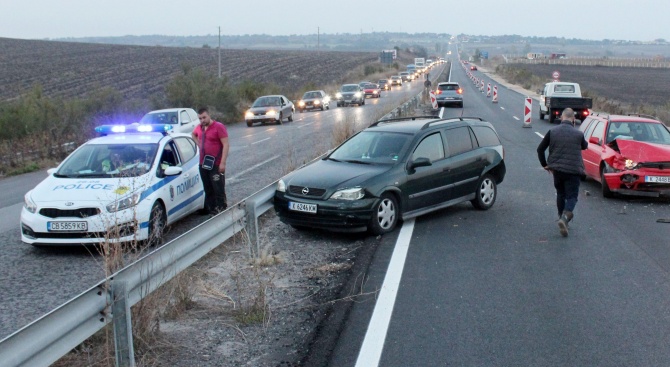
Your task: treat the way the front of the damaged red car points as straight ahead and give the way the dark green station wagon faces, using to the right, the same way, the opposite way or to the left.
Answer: to the right

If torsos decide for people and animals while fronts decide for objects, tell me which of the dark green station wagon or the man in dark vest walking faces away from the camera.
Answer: the man in dark vest walking

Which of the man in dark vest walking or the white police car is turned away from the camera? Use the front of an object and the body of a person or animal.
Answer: the man in dark vest walking

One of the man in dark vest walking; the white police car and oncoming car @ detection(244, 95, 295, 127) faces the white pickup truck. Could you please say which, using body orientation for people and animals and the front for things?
the man in dark vest walking

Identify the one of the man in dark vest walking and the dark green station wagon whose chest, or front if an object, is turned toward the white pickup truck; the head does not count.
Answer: the man in dark vest walking

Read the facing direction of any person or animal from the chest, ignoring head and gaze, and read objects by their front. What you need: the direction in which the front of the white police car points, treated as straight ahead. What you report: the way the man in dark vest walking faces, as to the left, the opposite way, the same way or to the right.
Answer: the opposite way

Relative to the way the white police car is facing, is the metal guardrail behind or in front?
in front

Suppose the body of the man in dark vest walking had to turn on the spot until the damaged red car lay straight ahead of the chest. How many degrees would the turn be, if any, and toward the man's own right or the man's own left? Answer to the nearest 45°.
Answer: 0° — they already face it

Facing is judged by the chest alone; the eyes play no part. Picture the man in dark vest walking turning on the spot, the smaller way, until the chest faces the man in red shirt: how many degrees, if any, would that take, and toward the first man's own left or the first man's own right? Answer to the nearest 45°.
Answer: approximately 90° to the first man's own left

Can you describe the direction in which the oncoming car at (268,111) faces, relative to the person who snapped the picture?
facing the viewer and to the left of the viewer

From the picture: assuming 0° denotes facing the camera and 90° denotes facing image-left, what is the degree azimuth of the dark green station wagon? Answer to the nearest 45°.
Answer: approximately 45°

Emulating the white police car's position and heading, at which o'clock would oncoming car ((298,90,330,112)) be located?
The oncoming car is roughly at 5 o'clock from the white police car.

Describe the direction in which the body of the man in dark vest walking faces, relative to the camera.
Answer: away from the camera

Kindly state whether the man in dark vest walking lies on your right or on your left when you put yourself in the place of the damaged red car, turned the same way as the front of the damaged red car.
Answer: on your right

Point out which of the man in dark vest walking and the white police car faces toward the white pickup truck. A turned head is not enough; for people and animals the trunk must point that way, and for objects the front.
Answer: the man in dark vest walking

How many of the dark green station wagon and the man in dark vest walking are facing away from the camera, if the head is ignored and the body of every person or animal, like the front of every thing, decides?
1
